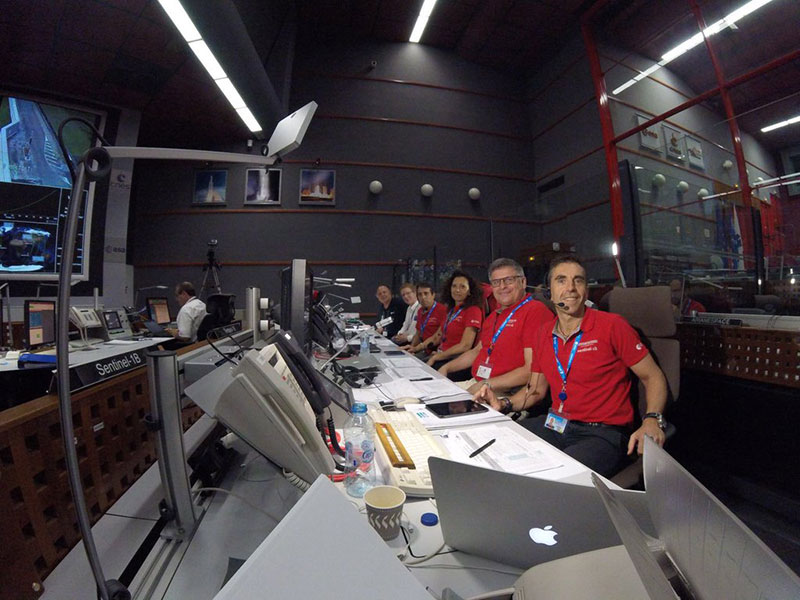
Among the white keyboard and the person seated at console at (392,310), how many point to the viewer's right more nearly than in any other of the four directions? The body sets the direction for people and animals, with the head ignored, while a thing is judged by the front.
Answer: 1

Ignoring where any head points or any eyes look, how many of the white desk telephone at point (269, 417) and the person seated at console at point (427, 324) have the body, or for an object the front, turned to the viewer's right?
1

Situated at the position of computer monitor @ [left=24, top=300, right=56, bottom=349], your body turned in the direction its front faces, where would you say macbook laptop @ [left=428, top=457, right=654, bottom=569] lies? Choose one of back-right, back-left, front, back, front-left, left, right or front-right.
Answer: front-right

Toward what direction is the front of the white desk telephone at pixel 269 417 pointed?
to the viewer's right

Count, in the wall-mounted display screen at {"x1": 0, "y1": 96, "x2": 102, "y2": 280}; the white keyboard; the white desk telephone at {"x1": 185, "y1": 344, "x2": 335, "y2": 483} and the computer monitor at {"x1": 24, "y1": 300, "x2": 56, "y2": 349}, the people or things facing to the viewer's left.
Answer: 0

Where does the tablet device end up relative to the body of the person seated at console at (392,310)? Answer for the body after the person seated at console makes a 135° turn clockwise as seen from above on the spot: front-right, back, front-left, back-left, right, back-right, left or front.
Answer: back

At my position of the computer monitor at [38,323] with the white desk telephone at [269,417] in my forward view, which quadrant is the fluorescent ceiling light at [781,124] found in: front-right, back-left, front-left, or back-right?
front-left

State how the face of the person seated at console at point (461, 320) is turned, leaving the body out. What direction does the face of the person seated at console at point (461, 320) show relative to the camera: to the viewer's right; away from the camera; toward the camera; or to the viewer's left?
toward the camera

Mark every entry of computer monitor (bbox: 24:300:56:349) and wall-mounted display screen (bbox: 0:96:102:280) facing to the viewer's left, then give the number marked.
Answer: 0

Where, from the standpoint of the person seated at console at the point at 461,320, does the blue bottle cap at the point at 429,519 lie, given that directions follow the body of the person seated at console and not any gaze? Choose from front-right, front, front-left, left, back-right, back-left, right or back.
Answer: front-left

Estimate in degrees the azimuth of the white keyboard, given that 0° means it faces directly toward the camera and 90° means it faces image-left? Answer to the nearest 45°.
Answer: approximately 270°

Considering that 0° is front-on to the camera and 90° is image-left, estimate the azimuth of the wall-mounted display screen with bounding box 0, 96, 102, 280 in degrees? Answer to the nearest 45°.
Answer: approximately 315°

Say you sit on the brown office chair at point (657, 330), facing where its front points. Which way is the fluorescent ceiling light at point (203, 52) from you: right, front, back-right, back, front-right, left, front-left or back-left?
front-right

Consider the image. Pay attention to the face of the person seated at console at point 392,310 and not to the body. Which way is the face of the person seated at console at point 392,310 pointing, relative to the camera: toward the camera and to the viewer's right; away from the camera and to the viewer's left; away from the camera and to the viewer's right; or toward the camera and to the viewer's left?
toward the camera and to the viewer's left

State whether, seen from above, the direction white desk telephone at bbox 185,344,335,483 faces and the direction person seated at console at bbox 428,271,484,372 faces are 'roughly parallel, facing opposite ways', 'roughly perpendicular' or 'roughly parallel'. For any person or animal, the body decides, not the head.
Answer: roughly parallel, facing opposite ways

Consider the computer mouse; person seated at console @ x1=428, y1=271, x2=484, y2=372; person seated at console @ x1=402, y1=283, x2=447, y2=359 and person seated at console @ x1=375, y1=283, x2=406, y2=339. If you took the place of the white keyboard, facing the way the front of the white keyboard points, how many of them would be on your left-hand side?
4

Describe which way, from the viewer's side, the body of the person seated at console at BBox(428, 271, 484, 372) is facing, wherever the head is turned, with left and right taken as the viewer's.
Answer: facing the viewer and to the left of the viewer

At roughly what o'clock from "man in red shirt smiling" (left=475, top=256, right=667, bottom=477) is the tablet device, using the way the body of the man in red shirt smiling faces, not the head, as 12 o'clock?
The tablet device is roughly at 12 o'clock from the man in red shirt smiling.

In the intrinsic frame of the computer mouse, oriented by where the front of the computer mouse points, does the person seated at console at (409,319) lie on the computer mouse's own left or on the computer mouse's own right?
on the computer mouse's own right
